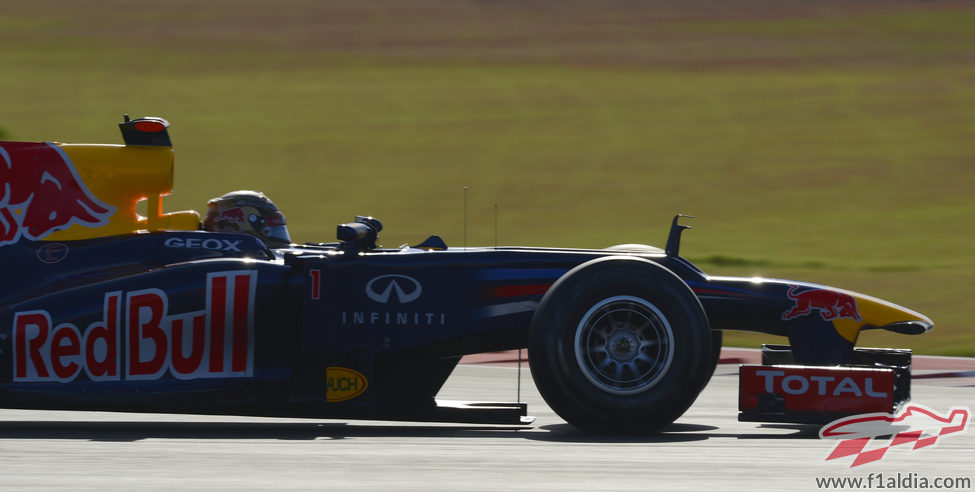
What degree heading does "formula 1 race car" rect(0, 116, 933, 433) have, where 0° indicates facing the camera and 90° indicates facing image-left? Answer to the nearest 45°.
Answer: approximately 270°
